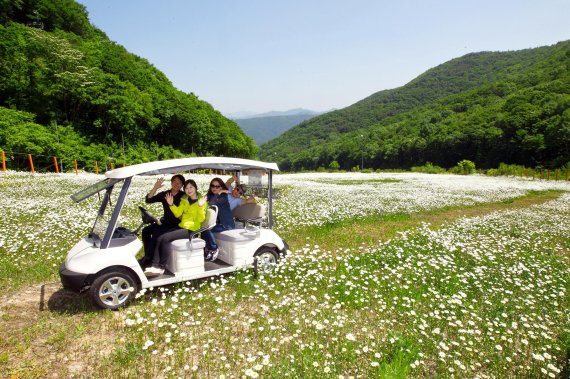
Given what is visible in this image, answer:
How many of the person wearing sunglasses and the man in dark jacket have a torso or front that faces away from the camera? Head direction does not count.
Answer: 0

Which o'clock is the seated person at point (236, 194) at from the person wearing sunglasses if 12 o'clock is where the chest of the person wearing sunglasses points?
The seated person is roughly at 6 o'clock from the person wearing sunglasses.

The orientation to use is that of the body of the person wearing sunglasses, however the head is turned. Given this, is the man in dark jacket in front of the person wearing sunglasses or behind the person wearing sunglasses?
in front

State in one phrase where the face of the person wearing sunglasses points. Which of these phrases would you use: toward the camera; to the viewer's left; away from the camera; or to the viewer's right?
toward the camera

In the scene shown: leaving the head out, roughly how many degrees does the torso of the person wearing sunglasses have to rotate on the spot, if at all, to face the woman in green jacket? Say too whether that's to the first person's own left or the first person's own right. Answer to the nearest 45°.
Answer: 0° — they already face them

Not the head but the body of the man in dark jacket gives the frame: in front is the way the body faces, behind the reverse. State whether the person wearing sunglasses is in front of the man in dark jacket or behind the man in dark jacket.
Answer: behind

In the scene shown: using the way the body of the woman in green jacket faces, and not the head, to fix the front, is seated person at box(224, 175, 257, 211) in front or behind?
behind

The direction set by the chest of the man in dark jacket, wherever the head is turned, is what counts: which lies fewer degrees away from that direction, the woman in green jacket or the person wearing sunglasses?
the woman in green jacket

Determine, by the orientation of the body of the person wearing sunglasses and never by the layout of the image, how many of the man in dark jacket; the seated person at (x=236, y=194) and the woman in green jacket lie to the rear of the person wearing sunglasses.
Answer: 1

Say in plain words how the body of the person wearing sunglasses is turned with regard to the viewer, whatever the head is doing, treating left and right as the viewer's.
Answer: facing the viewer and to the left of the viewer

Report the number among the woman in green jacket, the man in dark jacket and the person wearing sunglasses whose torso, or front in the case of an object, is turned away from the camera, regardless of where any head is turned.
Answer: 0

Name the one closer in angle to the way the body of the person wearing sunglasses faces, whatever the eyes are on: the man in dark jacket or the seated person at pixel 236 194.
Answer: the man in dark jacket

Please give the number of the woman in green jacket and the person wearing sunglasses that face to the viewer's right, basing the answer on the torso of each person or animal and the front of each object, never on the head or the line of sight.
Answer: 0

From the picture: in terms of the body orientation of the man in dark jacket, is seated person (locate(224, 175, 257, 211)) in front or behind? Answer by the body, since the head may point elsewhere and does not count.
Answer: behind

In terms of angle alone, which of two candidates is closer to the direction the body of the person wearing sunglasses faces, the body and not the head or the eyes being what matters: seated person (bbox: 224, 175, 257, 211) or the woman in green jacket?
the woman in green jacket
